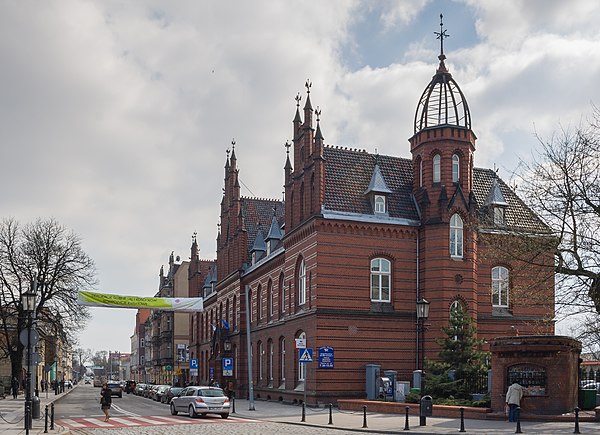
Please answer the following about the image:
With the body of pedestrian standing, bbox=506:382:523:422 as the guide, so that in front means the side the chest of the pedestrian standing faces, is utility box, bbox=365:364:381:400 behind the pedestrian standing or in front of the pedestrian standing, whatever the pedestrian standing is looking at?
in front

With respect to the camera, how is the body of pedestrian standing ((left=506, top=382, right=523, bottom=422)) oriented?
away from the camera

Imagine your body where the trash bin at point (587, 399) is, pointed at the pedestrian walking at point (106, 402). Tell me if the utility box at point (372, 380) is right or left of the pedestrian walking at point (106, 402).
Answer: right
